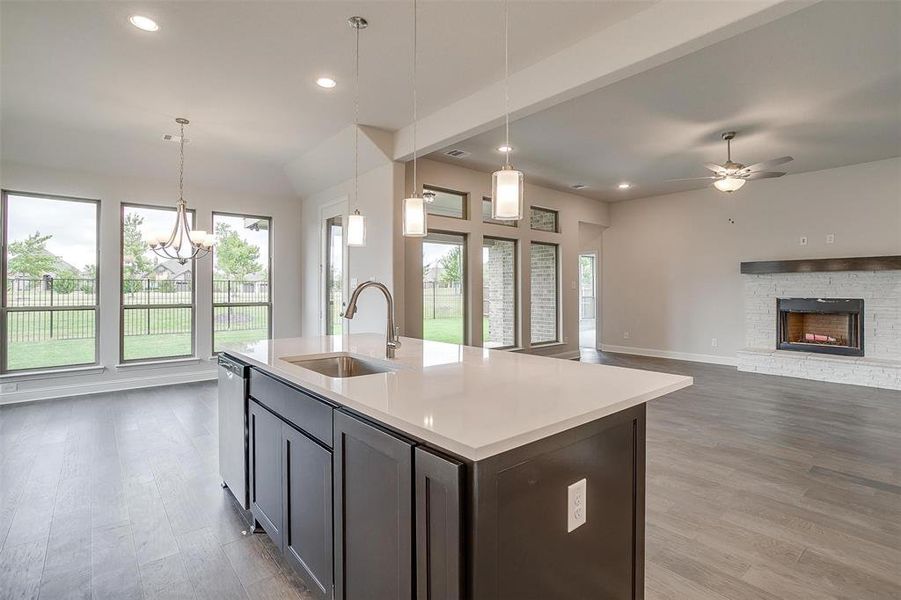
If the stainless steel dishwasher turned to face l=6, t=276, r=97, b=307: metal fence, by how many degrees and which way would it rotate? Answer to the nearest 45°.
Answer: approximately 45° to its right

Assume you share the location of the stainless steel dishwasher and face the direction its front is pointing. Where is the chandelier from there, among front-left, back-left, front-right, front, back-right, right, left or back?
right

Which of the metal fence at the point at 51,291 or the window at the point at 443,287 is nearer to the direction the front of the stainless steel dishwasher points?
the metal fence

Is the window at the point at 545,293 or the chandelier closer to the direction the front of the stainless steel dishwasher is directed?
the chandelier

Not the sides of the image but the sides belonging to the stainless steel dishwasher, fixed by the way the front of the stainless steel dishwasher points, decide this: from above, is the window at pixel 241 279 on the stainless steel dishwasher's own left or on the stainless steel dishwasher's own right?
on the stainless steel dishwasher's own right

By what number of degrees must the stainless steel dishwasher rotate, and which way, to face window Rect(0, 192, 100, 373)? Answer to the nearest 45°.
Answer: approximately 45° to its right

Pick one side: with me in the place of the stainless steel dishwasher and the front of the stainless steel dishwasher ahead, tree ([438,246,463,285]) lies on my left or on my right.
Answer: on my right

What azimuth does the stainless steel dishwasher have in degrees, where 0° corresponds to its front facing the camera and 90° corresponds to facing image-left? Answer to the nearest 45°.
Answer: approximately 90°

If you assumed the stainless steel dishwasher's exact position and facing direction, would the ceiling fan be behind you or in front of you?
behind

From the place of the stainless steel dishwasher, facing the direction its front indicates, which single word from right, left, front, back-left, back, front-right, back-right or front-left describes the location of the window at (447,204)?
back-right
